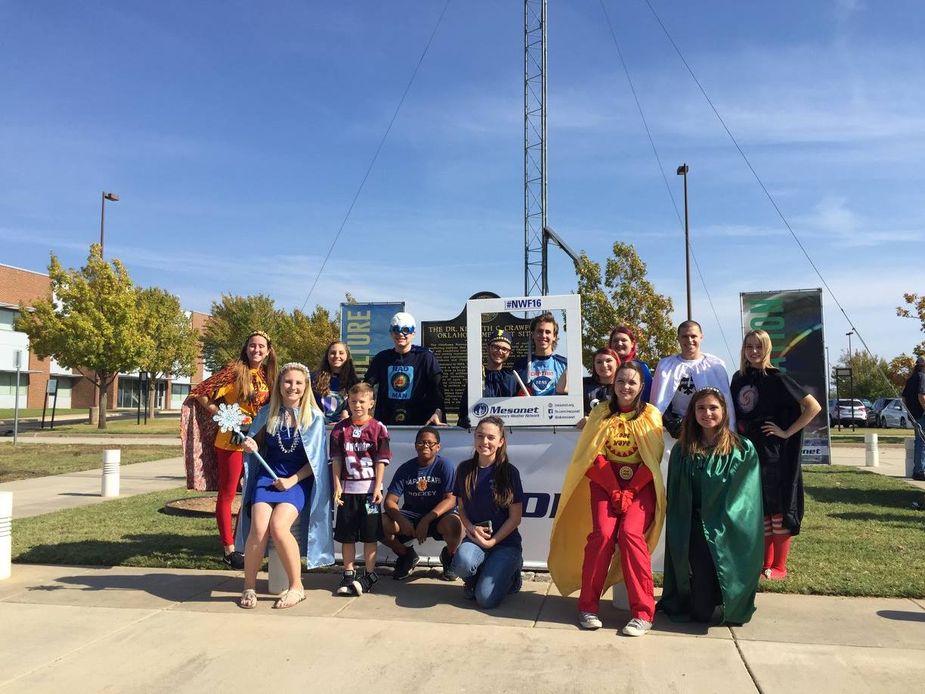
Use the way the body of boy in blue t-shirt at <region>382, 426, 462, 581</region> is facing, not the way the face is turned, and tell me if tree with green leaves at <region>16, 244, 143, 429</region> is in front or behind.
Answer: behind

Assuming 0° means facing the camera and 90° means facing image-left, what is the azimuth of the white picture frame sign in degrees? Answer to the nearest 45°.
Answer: approximately 0°

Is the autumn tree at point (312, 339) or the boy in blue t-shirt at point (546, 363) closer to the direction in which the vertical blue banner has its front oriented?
the boy in blue t-shirt

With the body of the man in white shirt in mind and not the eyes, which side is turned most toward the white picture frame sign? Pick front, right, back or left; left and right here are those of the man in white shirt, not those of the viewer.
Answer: right

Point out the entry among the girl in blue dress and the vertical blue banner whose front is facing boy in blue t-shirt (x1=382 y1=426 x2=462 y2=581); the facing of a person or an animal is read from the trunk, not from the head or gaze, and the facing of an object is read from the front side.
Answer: the vertical blue banner

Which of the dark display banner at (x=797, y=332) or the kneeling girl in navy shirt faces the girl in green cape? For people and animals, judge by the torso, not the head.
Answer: the dark display banner

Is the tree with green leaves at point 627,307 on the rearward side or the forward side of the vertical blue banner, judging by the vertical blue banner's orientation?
on the rearward side
